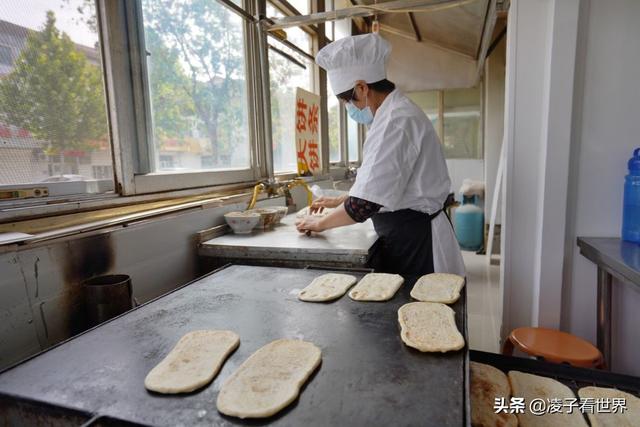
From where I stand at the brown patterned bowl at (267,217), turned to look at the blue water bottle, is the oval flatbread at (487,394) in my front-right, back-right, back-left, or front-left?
front-right

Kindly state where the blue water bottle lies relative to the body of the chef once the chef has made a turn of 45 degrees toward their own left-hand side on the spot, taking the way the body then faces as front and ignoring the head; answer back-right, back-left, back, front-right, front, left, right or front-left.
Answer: back-left

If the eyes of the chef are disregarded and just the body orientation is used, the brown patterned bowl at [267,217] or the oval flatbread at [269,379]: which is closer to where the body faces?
the brown patterned bowl

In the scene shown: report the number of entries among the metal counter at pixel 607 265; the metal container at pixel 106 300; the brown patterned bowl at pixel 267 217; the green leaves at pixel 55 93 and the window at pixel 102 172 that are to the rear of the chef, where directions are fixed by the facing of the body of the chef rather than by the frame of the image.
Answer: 1

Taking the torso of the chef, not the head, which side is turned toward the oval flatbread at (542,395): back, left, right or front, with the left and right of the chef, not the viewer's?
left

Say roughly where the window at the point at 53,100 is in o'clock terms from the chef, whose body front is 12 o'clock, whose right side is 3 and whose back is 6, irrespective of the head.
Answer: The window is roughly at 11 o'clock from the chef.

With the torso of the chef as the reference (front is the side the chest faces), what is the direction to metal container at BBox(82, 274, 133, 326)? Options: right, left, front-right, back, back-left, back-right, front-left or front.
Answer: front-left

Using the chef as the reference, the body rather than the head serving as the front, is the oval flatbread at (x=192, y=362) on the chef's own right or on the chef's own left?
on the chef's own left

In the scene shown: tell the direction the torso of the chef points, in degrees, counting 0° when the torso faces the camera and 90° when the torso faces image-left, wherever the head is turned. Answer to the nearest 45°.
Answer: approximately 90°

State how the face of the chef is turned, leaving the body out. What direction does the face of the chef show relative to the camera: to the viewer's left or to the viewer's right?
to the viewer's left

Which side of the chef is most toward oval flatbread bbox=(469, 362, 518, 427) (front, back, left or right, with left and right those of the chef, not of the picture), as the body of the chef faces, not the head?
left

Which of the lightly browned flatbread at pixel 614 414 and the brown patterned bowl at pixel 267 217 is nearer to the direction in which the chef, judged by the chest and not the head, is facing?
the brown patterned bowl

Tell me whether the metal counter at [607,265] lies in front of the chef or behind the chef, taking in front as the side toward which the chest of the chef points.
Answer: behind

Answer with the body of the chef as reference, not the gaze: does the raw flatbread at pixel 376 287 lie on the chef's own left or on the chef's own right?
on the chef's own left

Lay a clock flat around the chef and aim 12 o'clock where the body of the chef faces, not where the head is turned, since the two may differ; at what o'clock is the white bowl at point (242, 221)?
The white bowl is roughly at 12 o'clock from the chef.

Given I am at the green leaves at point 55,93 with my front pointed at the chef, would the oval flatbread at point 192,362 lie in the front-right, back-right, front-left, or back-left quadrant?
front-right

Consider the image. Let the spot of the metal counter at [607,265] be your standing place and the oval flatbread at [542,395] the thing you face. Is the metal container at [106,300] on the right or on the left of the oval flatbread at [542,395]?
right
